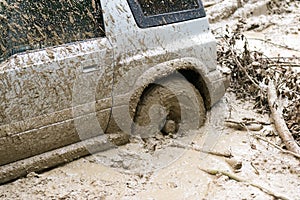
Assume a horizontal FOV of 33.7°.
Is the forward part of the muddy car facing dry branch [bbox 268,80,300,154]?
no

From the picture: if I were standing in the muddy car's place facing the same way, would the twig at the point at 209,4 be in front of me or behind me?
behind

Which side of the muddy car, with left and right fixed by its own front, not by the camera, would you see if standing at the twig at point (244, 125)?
back

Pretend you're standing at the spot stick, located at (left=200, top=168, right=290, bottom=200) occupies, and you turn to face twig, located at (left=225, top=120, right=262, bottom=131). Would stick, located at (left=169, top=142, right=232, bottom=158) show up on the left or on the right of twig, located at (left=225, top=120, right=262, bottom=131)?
left

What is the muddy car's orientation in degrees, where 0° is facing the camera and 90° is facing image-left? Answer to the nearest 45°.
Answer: approximately 45°

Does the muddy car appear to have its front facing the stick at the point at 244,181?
no
